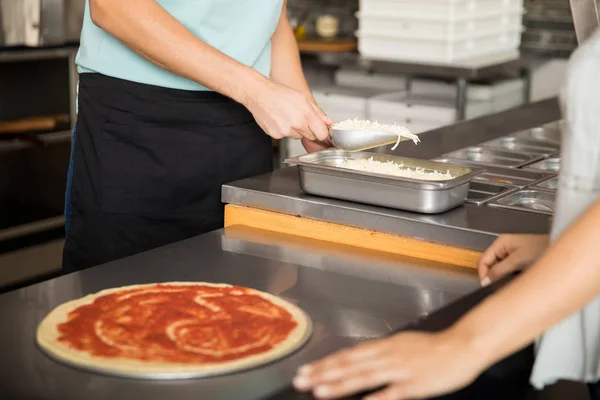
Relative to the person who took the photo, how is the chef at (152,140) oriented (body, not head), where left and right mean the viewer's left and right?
facing the viewer and to the right of the viewer

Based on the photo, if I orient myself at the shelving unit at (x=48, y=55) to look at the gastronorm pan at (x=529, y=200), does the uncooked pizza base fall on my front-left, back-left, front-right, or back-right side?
front-right

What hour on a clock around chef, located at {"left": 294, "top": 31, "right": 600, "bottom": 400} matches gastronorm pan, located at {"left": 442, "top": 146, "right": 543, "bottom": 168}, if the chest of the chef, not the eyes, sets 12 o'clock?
The gastronorm pan is roughly at 3 o'clock from the chef.

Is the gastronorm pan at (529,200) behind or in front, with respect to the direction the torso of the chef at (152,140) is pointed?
in front

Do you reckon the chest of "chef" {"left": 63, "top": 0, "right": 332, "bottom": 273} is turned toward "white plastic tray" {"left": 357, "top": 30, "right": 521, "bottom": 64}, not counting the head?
no

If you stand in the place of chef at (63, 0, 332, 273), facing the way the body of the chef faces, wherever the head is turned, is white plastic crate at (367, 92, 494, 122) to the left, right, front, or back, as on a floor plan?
left

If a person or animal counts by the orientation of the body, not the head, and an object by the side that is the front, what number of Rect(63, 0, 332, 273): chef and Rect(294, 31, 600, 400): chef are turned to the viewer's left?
1

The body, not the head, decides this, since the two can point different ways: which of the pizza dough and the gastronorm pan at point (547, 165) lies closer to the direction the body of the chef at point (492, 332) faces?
the pizza dough

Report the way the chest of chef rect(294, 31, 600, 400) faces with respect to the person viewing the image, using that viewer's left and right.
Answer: facing to the left of the viewer

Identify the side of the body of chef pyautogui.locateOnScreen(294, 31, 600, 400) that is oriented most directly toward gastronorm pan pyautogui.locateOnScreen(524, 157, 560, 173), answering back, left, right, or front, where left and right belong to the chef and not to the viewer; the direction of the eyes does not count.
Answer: right

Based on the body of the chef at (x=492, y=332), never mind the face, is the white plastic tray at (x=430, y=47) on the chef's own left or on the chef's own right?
on the chef's own right

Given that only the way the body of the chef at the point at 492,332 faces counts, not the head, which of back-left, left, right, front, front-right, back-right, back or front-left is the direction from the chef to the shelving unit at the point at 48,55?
front-right

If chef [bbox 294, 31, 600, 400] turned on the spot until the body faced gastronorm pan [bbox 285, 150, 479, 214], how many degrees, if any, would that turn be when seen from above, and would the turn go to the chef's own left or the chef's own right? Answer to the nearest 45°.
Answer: approximately 90° to the chef's own right

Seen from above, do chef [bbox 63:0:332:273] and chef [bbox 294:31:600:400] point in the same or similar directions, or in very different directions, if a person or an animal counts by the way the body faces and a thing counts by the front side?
very different directions

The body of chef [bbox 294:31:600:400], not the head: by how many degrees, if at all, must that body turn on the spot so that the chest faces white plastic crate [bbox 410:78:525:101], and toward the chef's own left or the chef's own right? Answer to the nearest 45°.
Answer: approximately 90° to the chef's own right

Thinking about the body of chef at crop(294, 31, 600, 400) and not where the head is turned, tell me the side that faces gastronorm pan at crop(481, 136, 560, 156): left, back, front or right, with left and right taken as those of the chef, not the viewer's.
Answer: right

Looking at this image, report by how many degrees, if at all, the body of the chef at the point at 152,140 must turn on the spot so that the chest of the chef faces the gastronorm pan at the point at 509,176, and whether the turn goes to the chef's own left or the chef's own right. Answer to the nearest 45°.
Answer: approximately 45° to the chef's own left
